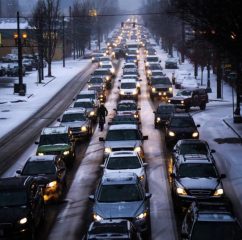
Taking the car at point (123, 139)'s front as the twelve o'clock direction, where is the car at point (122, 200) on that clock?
the car at point (122, 200) is roughly at 12 o'clock from the car at point (123, 139).

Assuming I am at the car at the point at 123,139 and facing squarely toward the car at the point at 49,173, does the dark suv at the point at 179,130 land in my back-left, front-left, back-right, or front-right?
back-left

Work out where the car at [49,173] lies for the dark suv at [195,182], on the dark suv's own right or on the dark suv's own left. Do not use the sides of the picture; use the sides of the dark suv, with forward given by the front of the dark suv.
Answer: on the dark suv's own right

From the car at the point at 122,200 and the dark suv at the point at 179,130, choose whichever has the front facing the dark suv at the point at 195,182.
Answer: the dark suv at the point at 179,130

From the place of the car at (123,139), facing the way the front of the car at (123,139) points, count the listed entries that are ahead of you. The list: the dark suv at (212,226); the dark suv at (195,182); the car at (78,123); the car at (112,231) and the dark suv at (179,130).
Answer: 3

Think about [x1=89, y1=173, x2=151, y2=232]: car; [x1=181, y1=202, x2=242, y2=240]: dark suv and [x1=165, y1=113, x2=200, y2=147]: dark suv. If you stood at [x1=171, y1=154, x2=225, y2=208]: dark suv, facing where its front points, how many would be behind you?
1

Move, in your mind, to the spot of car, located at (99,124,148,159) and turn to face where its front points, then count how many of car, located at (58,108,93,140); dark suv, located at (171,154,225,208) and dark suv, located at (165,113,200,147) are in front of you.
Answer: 1

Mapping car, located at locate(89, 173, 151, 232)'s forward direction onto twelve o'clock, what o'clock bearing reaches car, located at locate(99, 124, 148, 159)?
car, located at locate(99, 124, 148, 159) is roughly at 6 o'clock from car, located at locate(89, 173, 151, 232).
